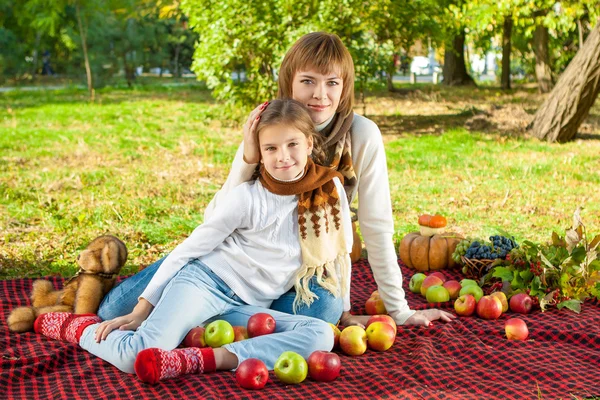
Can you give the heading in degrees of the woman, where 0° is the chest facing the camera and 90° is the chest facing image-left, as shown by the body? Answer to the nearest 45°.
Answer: approximately 45°

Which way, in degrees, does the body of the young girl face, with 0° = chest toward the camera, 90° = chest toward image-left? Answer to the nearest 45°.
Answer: approximately 0°

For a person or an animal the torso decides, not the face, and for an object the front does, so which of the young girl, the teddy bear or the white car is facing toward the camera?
the young girl

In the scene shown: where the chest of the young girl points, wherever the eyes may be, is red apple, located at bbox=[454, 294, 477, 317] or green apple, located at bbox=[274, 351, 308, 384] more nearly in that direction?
the green apple

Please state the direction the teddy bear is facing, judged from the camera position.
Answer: facing to the left of the viewer
